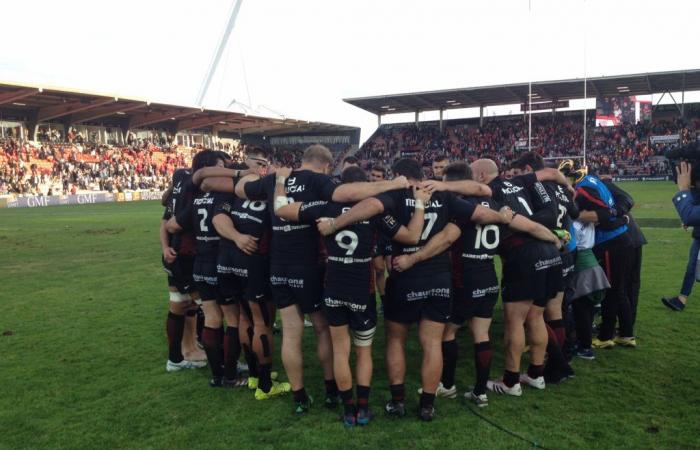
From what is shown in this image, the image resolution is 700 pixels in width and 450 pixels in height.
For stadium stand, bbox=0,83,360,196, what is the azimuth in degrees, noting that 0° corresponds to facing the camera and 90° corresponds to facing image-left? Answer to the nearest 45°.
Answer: approximately 315°

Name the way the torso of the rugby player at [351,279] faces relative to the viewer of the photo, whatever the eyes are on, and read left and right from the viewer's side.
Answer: facing away from the viewer

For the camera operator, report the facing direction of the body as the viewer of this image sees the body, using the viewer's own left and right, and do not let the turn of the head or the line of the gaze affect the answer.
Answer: facing to the left of the viewer

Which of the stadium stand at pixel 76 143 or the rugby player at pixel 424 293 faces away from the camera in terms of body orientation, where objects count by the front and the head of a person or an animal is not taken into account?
the rugby player

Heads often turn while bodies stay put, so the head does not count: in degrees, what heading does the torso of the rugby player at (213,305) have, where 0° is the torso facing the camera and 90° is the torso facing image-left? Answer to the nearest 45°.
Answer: approximately 225°

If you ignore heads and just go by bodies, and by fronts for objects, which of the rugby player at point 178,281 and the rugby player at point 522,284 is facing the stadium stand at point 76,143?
the rugby player at point 522,284

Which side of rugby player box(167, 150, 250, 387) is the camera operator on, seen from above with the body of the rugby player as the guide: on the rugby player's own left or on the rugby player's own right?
on the rugby player's own right

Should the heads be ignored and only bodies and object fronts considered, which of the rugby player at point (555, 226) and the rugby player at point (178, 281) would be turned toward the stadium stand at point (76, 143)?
the rugby player at point (555, 226)

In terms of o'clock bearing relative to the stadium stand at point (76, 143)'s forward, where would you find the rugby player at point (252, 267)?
The rugby player is roughly at 1 o'clock from the stadium stand.

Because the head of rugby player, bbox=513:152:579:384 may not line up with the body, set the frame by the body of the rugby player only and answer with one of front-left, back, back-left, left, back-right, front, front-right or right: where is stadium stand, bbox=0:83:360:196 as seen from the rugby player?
front

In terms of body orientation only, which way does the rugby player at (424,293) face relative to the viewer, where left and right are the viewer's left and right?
facing away from the viewer

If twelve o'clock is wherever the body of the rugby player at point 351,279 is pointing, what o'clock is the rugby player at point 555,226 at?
the rugby player at point 555,226 is roughly at 2 o'clock from the rugby player at point 351,279.

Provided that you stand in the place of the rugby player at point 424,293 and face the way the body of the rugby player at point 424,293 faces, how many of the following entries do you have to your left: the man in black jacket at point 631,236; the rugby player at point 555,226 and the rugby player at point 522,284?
0

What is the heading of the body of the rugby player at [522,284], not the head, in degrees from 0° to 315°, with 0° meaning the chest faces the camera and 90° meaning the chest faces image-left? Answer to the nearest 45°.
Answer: approximately 135°

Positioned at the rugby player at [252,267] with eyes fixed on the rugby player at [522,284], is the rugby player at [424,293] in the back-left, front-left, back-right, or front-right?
front-right

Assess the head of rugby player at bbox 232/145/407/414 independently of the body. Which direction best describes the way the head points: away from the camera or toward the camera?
away from the camera

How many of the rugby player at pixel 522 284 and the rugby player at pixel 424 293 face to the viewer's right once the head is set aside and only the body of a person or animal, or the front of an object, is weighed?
0

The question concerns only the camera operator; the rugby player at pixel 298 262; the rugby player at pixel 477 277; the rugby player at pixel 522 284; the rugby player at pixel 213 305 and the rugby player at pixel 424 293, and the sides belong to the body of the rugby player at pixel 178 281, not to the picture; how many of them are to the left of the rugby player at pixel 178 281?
0

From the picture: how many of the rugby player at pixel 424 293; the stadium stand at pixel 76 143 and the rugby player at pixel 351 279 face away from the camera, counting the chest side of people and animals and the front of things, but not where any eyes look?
2

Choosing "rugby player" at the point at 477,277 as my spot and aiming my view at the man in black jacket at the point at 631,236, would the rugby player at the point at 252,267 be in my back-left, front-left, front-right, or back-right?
back-left
